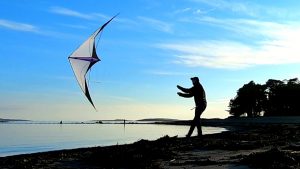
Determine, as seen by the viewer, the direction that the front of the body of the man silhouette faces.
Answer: to the viewer's left

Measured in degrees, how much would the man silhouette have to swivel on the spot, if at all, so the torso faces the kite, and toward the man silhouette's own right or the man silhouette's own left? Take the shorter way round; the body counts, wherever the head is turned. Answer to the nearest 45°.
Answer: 0° — they already face it
